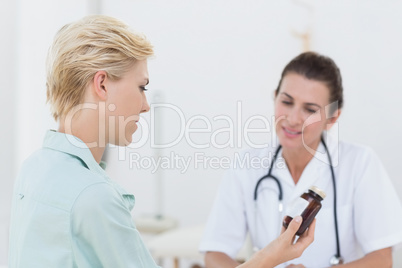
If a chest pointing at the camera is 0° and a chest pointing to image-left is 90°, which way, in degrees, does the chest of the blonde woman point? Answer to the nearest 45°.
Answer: approximately 225°

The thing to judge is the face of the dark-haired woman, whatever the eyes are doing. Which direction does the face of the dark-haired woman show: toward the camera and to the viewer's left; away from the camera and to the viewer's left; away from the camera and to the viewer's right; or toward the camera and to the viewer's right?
toward the camera and to the viewer's left

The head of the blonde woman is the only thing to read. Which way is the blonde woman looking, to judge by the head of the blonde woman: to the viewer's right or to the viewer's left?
to the viewer's right

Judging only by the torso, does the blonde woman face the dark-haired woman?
yes

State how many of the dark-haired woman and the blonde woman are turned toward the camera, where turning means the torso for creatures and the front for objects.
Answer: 1

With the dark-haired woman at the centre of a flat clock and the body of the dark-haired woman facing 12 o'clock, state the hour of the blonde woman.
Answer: The blonde woman is roughly at 1 o'clock from the dark-haired woman.

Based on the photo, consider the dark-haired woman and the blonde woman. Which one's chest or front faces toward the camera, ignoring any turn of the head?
the dark-haired woman

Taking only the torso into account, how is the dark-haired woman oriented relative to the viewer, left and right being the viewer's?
facing the viewer
